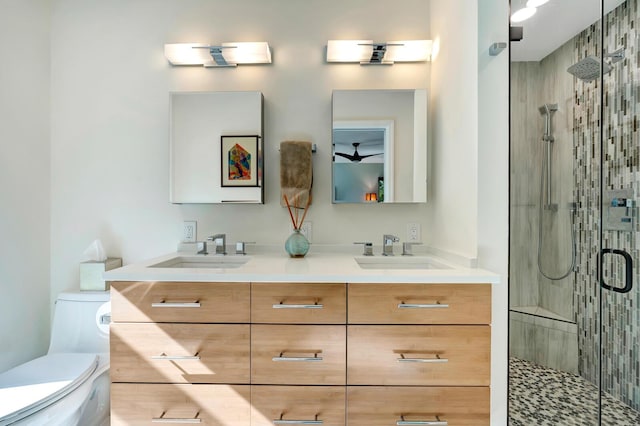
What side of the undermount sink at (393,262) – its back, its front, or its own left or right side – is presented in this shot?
front

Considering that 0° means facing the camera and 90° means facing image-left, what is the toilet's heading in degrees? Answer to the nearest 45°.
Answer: approximately 45°

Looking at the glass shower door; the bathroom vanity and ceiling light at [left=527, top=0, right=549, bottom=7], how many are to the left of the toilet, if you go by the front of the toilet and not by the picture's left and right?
3

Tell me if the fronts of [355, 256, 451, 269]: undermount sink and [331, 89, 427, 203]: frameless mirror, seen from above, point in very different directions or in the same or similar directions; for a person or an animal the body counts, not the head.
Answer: same or similar directions

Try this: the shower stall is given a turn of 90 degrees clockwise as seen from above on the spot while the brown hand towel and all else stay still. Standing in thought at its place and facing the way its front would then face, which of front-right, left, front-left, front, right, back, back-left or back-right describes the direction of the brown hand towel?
front

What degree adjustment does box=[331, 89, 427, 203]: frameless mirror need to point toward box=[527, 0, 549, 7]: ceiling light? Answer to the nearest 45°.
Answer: approximately 45° to its left

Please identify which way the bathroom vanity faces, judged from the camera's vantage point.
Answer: facing the viewer

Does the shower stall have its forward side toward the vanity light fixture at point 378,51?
no

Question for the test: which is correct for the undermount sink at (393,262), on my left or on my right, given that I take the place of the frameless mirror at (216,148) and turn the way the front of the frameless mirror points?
on my left

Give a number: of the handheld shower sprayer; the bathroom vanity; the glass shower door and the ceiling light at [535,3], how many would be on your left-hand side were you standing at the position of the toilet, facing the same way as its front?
4

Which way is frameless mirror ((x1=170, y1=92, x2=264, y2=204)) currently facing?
toward the camera

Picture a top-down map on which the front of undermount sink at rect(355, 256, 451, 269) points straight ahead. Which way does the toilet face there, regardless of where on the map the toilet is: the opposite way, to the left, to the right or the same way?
the same way

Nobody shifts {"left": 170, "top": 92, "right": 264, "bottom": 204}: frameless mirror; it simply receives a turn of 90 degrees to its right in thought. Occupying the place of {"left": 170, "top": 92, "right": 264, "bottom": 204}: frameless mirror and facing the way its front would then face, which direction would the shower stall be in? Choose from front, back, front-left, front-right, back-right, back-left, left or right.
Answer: back-left
